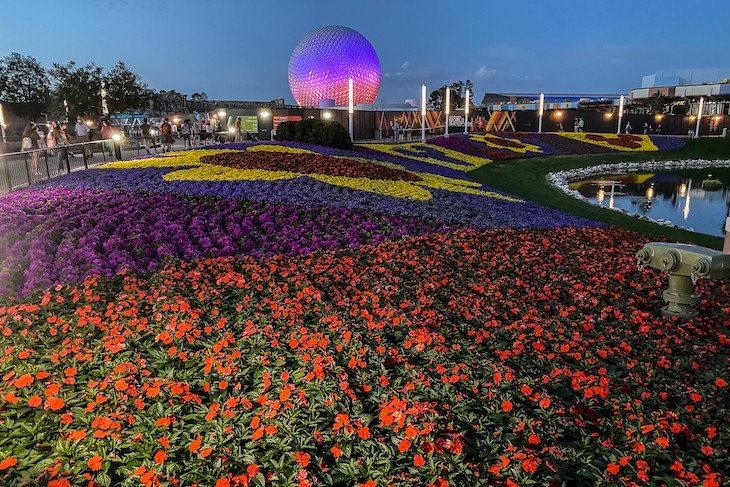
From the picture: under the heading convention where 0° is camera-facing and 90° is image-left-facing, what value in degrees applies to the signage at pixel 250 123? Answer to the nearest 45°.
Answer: approximately 0°

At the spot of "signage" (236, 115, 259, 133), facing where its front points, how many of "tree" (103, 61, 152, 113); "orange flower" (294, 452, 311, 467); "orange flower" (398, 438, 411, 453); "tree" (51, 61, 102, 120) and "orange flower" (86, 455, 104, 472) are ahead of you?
3

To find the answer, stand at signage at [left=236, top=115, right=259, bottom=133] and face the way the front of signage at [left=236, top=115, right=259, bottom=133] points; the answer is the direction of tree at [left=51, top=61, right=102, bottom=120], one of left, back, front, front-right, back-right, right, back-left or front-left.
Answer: back-right

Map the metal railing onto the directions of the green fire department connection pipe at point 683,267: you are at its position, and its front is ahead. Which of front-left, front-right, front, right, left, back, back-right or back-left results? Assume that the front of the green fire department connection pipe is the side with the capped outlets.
front-right

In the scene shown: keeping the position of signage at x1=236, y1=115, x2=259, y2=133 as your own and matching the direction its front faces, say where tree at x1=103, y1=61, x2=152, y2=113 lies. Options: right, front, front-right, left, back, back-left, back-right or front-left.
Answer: back-right

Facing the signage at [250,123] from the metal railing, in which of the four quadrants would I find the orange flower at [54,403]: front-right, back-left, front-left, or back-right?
back-right

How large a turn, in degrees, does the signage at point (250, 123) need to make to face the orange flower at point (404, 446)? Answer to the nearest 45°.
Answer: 0° — it already faces it

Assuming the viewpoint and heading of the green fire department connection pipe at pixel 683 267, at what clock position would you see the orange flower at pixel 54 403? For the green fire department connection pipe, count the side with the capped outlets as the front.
The orange flower is roughly at 12 o'clock from the green fire department connection pipe.

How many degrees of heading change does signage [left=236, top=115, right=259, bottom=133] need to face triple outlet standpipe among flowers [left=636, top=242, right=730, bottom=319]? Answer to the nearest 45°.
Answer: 0° — it already faces it

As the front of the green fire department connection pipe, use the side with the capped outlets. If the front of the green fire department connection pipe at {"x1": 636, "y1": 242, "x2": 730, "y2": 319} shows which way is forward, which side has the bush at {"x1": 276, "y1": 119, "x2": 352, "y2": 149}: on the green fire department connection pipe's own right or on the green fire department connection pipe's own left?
on the green fire department connection pipe's own right

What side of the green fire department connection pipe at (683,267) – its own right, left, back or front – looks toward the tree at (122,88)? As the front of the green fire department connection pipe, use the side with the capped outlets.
right

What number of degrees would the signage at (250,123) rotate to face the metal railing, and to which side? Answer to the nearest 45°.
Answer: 0° — it already faces it
